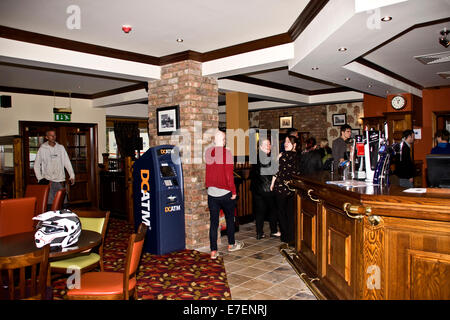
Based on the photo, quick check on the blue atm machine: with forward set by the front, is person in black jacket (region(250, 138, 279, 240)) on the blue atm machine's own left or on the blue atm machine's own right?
on the blue atm machine's own left

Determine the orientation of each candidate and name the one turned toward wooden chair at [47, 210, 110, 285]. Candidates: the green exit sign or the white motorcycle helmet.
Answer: the green exit sign

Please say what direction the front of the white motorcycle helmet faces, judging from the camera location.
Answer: facing the viewer and to the left of the viewer

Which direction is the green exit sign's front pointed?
toward the camera

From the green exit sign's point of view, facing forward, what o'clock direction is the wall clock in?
The wall clock is roughly at 10 o'clock from the green exit sign.

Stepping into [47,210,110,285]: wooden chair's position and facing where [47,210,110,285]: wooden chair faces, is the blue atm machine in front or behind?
behind

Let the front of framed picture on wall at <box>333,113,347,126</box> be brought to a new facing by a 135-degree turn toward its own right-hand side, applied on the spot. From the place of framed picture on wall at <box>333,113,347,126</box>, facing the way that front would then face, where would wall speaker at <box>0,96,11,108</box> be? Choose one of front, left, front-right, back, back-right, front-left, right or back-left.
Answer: left

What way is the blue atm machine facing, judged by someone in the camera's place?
facing the viewer and to the right of the viewer

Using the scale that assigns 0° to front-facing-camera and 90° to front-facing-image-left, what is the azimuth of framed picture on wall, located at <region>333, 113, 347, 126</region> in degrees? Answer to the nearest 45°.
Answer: approximately 0°

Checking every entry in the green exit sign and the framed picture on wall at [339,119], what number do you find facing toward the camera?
2

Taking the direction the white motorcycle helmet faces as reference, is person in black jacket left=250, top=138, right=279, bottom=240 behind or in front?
behind
